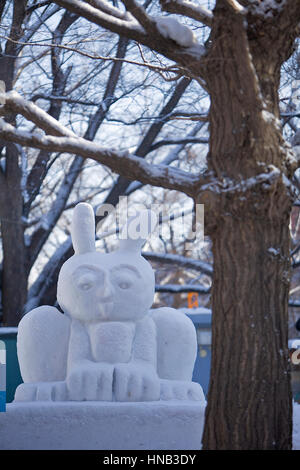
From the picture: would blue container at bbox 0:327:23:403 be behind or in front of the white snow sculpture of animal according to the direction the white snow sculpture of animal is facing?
behind

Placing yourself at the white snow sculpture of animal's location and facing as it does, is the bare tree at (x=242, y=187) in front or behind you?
in front

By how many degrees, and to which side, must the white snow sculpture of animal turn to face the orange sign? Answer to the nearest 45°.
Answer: approximately 180°

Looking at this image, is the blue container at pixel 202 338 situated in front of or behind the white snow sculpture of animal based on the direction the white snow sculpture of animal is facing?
behind

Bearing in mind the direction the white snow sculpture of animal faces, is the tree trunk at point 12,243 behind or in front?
behind

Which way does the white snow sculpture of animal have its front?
toward the camera

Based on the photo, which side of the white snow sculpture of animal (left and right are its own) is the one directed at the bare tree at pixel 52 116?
back
